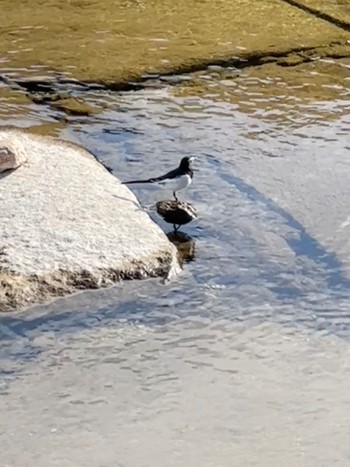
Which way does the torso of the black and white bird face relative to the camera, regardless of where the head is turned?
to the viewer's right

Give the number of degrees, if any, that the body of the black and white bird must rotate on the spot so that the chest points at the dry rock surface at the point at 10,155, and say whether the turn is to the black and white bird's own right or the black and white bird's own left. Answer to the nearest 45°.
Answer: approximately 180°

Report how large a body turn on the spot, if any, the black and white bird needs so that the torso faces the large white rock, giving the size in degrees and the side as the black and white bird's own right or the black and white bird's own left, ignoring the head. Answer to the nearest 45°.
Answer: approximately 135° to the black and white bird's own right
